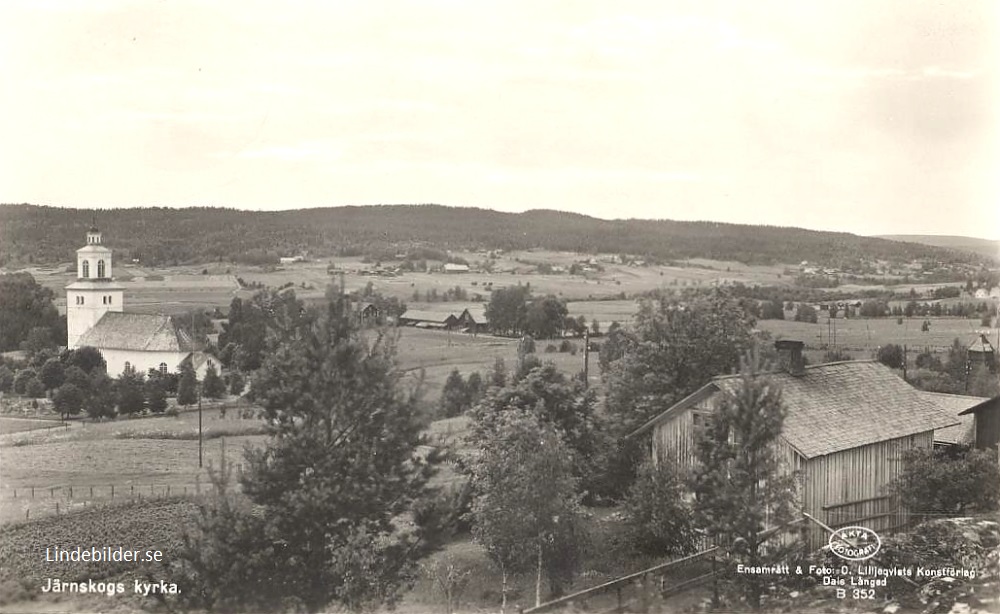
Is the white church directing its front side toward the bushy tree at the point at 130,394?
no

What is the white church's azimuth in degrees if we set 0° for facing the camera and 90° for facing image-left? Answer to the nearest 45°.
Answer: approximately 135°

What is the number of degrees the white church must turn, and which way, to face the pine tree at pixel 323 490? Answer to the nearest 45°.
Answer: approximately 135° to its left

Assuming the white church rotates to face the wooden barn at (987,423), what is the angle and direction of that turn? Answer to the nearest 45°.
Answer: approximately 180°

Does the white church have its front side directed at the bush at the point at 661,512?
no

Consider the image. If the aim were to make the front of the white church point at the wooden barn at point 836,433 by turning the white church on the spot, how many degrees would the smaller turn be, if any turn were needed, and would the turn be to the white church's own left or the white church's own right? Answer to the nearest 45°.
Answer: approximately 180°

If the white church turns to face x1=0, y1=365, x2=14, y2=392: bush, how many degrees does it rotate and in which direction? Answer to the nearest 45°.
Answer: approximately 45° to its left

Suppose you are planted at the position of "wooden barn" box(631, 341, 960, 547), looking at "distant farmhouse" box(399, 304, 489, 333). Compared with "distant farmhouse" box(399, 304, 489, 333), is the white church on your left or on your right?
left

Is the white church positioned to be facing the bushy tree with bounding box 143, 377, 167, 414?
no

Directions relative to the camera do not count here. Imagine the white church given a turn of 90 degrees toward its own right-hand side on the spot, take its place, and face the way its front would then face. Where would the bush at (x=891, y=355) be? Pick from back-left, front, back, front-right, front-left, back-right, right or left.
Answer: front-right

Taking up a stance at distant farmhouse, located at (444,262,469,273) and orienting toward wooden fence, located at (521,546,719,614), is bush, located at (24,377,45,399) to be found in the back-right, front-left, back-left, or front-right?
front-right

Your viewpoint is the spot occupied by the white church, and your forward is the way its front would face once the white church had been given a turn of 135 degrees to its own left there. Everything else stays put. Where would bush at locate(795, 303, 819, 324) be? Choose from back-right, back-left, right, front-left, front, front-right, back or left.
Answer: left

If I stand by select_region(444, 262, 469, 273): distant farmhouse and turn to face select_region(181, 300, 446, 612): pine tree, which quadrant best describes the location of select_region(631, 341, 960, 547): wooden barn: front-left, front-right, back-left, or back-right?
front-left

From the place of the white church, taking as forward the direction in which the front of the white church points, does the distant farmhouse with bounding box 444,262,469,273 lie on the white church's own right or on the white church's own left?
on the white church's own right
